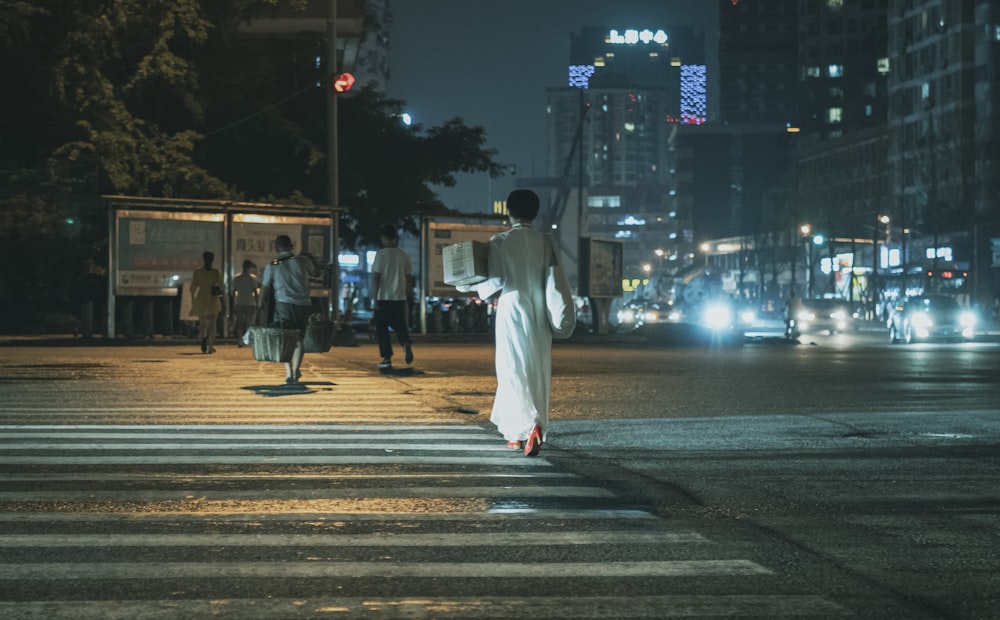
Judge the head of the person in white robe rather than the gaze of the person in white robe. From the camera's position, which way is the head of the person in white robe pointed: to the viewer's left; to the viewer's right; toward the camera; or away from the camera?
away from the camera

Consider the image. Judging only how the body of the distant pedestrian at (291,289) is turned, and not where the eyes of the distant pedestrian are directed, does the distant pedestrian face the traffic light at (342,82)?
yes

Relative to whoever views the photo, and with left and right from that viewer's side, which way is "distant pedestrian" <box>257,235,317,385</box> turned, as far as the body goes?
facing away from the viewer

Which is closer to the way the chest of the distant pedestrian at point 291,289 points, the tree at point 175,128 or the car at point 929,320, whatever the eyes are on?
the tree
